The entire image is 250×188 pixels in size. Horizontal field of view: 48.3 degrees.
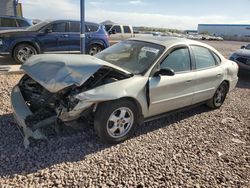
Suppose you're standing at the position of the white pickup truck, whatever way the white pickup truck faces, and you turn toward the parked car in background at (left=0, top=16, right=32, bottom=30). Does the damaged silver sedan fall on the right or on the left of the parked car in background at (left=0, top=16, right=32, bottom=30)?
left

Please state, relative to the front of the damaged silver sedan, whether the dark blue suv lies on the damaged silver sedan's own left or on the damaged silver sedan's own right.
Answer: on the damaged silver sedan's own right

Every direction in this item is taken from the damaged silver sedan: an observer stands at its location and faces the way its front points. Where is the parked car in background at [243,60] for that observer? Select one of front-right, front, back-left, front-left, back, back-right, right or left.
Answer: back

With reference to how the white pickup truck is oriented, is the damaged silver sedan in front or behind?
in front
